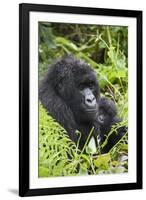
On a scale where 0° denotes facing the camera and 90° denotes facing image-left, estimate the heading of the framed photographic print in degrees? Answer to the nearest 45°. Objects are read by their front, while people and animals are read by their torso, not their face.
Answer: approximately 315°
